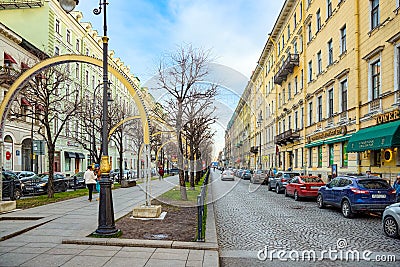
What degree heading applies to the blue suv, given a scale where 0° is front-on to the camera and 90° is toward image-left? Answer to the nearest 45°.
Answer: approximately 135°

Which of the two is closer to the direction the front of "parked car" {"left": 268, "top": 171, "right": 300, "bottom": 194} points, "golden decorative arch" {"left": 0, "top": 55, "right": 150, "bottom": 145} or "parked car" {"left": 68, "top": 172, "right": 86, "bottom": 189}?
the parked car

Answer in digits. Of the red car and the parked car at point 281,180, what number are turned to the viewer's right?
0

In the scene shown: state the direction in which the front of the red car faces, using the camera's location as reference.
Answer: facing away from the viewer and to the left of the viewer

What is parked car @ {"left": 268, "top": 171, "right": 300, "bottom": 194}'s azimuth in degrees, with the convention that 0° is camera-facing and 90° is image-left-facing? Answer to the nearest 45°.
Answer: approximately 135°

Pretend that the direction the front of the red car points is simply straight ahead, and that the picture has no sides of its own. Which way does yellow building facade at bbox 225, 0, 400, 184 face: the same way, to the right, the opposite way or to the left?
to the left

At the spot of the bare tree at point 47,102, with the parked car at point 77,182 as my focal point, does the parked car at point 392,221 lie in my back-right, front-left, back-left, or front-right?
back-right

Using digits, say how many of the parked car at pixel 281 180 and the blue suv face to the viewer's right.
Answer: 0
